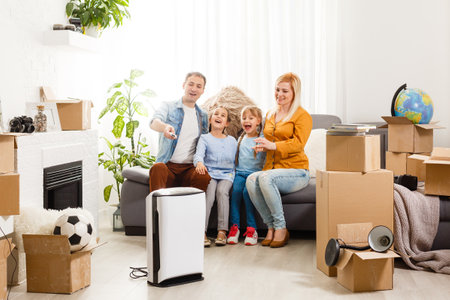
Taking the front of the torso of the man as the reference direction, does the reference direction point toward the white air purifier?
yes

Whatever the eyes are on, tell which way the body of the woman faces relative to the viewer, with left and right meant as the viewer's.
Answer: facing the viewer and to the left of the viewer

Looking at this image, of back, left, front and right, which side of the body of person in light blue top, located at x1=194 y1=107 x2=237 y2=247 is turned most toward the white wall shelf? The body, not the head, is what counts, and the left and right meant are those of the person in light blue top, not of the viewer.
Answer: right

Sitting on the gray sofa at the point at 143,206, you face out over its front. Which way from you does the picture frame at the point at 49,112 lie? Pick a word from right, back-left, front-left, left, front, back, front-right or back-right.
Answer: front-right

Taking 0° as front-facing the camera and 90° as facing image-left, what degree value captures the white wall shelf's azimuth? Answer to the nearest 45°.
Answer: approximately 315°

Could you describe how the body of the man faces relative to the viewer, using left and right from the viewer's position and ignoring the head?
facing the viewer

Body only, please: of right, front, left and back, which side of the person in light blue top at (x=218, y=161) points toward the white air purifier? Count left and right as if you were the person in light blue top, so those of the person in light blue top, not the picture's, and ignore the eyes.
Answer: front

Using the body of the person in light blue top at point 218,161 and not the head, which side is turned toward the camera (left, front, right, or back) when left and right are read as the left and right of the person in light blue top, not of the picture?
front

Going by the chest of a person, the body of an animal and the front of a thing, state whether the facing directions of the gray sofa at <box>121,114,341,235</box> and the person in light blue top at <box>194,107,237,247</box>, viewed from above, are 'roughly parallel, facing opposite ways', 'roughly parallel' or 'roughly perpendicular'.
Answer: roughly parallel

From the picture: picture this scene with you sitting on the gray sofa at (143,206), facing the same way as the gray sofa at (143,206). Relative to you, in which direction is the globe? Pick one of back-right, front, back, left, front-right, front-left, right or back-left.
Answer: left

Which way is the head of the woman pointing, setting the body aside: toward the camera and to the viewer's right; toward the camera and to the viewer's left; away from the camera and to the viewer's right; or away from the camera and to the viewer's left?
toward the camera and to the viewer's left

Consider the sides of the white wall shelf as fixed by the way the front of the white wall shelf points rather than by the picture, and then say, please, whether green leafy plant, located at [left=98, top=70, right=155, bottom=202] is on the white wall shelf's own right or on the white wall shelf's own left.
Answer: on the white wall shelf's own left

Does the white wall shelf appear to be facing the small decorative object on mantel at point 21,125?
no

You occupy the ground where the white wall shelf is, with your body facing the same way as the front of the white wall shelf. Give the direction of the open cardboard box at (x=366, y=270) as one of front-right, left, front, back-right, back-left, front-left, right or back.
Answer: front
